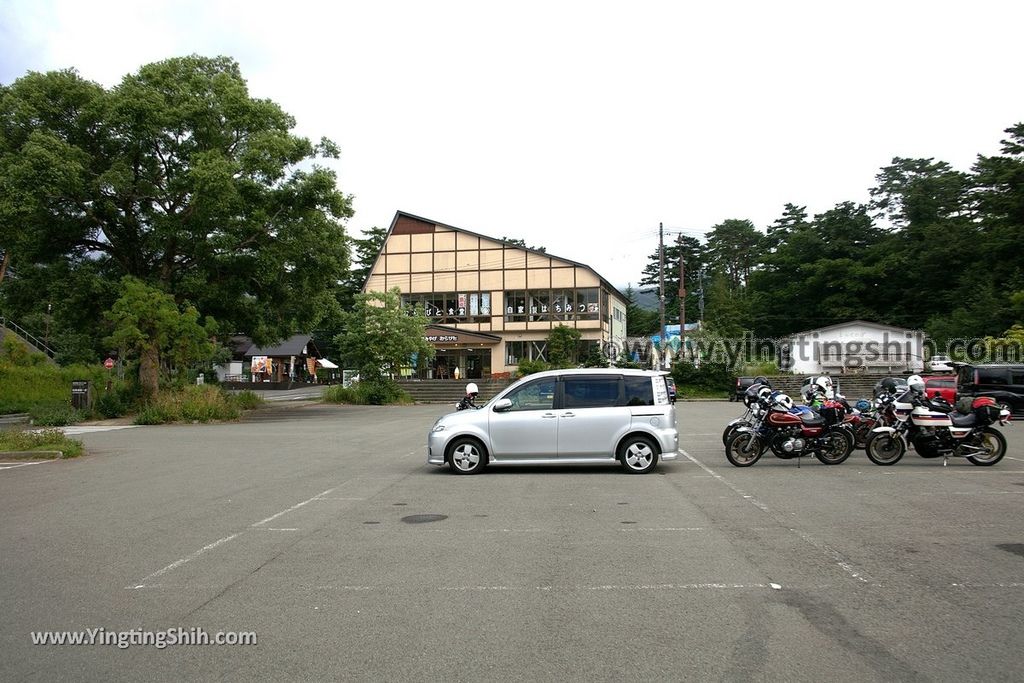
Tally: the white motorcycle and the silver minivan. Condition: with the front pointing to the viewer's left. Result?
2

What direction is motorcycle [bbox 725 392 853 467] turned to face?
to the viewer's left

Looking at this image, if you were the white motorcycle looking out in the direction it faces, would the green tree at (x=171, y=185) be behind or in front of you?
in front

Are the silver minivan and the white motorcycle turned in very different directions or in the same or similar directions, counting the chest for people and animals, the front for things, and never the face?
same or similar directions

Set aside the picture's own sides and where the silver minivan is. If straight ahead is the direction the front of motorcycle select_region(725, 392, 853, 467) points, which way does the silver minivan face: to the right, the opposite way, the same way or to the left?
the same way

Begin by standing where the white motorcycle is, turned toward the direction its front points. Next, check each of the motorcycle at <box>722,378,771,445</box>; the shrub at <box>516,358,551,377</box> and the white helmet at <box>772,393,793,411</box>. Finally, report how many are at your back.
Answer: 0

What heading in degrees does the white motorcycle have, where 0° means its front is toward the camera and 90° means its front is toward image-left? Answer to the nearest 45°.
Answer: approximately 90°

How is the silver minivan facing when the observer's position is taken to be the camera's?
facing to the left of the viewer

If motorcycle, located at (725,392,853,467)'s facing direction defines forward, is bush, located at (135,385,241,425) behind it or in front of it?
in front

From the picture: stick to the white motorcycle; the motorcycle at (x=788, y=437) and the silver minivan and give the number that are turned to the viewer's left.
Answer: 3

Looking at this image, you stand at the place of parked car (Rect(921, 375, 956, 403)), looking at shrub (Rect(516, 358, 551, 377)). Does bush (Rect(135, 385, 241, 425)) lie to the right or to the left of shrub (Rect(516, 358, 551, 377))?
left

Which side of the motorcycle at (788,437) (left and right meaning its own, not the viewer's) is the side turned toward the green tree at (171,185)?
front

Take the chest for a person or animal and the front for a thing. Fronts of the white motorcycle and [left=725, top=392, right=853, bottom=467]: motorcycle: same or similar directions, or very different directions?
same or similar directions
